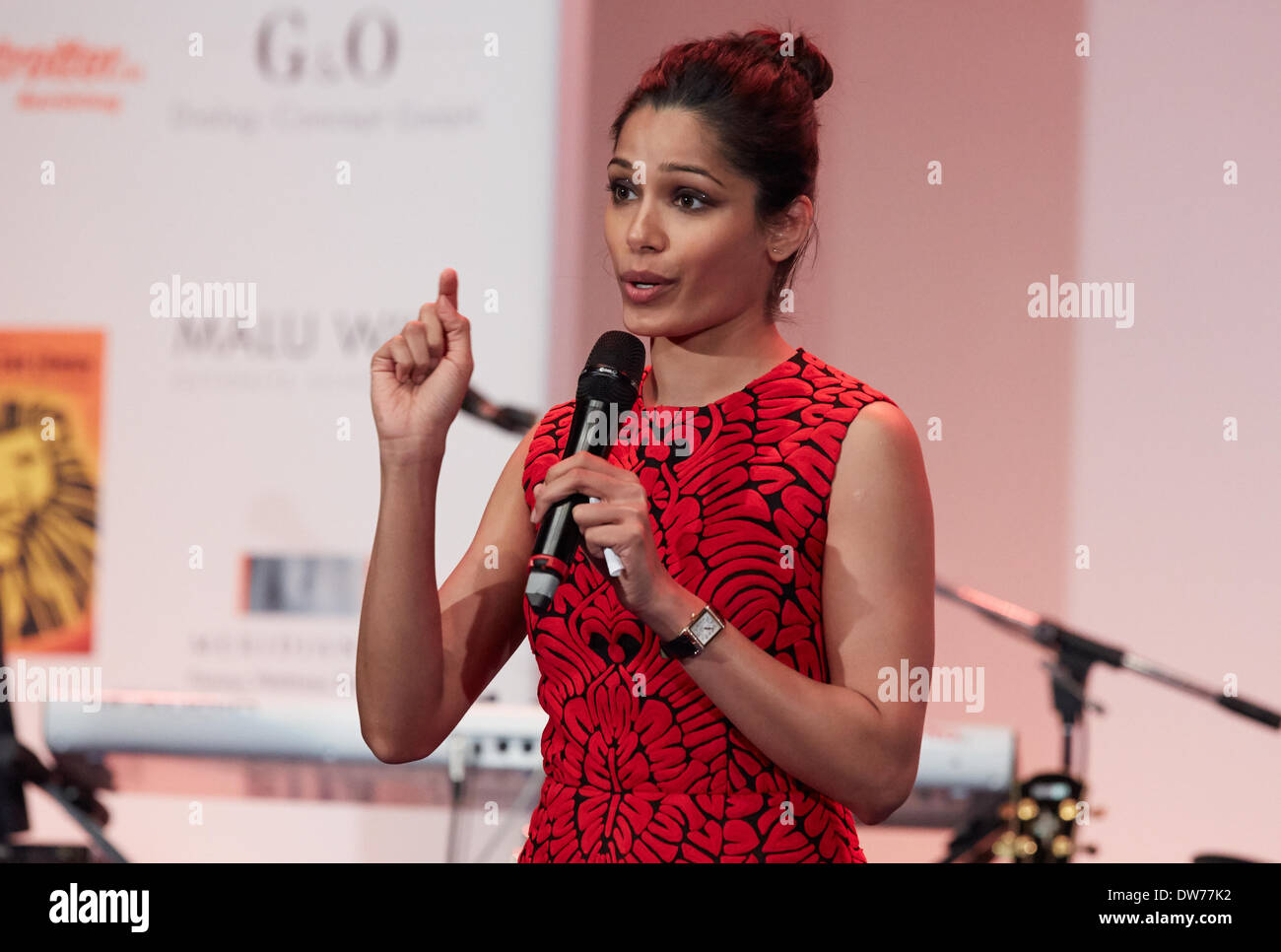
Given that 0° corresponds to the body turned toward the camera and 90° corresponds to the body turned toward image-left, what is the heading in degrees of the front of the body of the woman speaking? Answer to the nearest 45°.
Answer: approximately 45°

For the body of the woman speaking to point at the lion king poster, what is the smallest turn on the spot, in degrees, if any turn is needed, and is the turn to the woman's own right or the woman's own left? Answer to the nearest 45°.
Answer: approximately 90° to the woman's own right

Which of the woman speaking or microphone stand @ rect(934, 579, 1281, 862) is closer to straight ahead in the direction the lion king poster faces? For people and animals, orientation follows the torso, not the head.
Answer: the woman speaking

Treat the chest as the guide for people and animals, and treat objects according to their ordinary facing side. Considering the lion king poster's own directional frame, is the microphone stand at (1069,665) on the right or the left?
on its left
